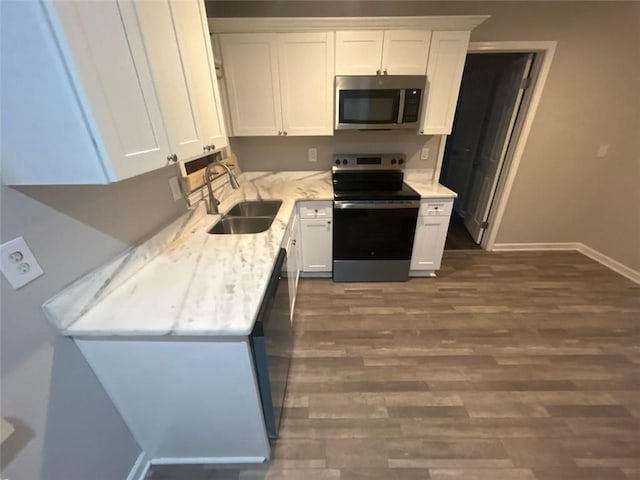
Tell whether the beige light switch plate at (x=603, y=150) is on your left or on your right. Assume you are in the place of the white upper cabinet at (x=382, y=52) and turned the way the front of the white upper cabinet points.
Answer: on your left

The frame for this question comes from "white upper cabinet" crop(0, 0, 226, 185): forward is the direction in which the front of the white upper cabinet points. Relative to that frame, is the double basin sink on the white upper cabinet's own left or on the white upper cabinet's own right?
on the white upper cabinet's own left

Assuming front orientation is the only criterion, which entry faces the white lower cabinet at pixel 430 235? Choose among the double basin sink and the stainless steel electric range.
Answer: the double basin sink

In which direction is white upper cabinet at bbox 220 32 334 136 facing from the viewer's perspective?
toward the camera

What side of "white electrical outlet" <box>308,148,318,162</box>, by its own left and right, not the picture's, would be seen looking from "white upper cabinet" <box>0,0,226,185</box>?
front

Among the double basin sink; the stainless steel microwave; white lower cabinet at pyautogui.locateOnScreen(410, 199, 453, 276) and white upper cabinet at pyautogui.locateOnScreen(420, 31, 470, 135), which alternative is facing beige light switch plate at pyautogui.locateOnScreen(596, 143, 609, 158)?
the double basin sink

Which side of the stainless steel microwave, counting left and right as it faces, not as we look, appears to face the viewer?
front

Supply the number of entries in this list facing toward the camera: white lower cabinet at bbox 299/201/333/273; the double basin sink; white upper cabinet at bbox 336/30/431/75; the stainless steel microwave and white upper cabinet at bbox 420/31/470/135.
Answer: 4

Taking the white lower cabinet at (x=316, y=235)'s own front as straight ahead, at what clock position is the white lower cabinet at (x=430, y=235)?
the white lower cabinet at (x=430, y=235) is roughly at 9 o'clock from the white lower cabinet at (x=316, y=235).

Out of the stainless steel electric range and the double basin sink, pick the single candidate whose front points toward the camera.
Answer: the stainless steel electric range

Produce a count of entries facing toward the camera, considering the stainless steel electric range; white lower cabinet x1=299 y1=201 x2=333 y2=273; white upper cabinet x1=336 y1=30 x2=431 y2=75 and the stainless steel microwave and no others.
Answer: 4

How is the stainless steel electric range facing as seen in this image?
toward the camera

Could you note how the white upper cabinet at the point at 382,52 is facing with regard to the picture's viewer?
facing the viewer

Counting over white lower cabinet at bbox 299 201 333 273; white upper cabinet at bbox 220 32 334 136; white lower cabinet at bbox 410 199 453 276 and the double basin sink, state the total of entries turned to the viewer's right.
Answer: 1
